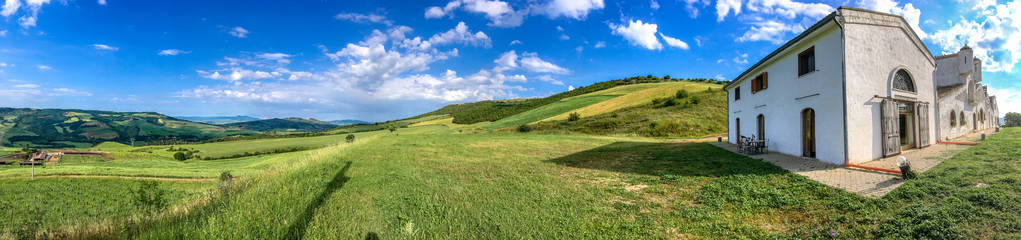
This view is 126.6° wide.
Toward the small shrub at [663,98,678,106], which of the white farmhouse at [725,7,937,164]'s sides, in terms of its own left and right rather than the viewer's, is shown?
back

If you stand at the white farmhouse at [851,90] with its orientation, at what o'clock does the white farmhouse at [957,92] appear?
the white farmhouse at [957,92] is roughly at 8 o'clock from the white farmhouse at [851,90].

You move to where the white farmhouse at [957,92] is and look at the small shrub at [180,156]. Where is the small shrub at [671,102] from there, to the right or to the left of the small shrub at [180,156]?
right
